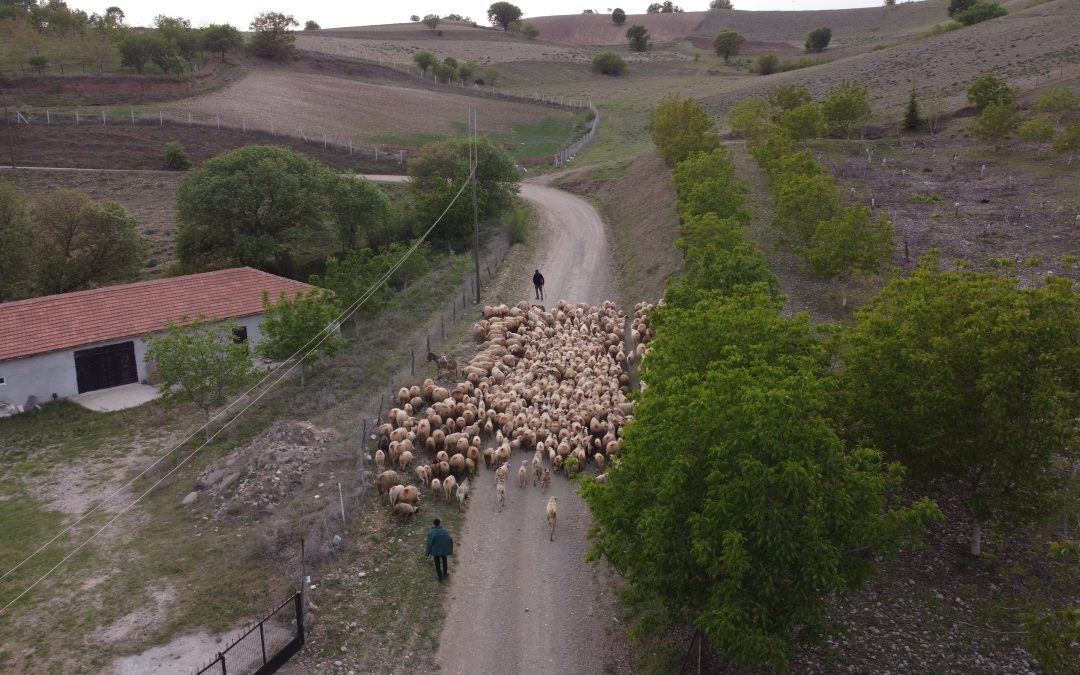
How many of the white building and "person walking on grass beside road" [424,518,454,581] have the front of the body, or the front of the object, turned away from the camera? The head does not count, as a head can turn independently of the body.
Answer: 1

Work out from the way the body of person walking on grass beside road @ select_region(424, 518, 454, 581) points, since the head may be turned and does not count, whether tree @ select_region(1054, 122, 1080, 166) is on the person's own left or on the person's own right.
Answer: on the person's own right

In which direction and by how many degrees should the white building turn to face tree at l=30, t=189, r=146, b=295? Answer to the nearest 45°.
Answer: approximately 135° to its left

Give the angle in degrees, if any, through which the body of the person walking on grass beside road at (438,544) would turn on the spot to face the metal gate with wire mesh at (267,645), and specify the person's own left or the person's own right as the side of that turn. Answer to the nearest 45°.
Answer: approximately 135° to the person's own left

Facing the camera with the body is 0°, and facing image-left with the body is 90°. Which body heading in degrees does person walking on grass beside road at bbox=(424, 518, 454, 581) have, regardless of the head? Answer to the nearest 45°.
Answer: approximately 180°

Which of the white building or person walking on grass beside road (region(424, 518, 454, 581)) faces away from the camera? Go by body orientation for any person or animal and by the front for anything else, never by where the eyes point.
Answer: the person walking on grass beside road
